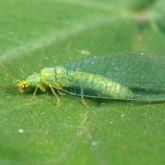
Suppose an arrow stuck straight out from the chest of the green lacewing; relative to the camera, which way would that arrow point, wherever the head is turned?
to the viewer's left
